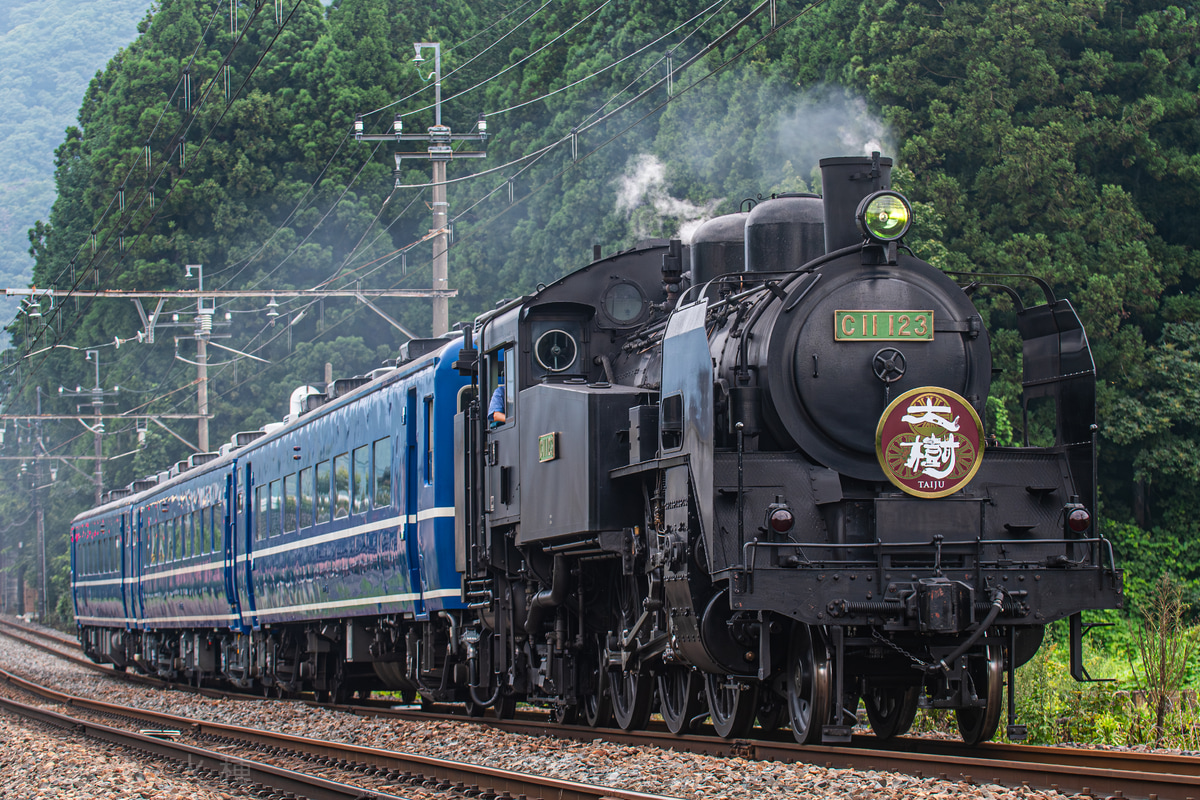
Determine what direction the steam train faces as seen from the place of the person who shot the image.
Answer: facing the viewer and to the right of the viewer

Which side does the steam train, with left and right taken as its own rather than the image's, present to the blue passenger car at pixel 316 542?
back
